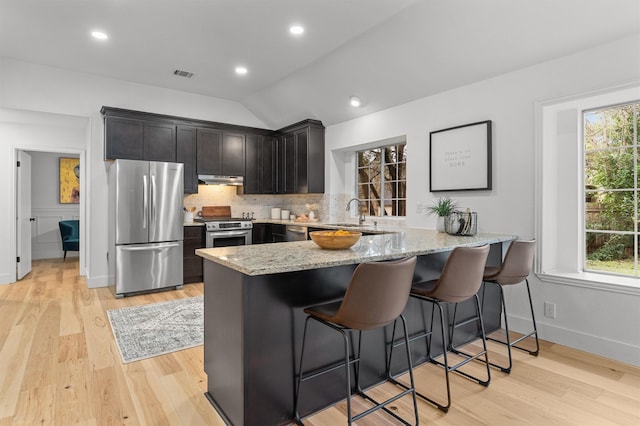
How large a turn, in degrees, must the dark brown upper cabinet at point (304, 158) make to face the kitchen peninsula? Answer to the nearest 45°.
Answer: approximately 45° to its left

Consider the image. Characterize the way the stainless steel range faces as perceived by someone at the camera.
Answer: facing the viewer

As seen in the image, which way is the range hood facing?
toward the camera

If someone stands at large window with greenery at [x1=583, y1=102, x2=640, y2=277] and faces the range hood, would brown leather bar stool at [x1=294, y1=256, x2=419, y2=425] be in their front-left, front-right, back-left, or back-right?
front-left

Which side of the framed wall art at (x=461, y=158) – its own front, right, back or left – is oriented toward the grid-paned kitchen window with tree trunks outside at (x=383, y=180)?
right

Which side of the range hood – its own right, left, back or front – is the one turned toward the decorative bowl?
front

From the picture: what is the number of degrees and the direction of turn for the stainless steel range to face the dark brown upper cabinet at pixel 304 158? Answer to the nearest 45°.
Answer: approximately 90° to its left

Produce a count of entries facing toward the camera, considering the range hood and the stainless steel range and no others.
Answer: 2

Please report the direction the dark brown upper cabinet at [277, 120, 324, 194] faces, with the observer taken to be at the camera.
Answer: facing the viewer and to the left of the viewer

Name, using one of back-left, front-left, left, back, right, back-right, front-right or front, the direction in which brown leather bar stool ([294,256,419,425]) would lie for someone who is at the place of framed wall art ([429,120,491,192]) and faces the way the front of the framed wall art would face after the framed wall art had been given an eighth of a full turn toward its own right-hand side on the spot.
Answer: left

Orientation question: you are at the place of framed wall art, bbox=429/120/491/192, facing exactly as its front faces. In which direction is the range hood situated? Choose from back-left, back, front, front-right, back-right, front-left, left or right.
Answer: front-right

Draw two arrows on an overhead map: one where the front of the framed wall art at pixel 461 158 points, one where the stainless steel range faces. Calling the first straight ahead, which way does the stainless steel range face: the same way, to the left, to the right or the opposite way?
to the left

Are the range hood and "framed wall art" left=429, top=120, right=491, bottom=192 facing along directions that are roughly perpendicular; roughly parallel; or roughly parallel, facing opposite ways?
roughly perpendicular

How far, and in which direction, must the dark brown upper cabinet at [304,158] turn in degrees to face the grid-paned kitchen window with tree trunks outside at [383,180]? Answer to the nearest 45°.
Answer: approximately 135° to its left

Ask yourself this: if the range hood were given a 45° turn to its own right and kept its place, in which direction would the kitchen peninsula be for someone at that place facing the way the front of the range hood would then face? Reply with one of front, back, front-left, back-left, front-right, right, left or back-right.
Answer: front-left

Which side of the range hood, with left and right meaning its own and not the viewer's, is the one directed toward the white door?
right
